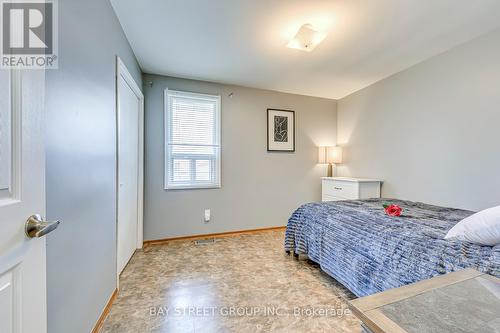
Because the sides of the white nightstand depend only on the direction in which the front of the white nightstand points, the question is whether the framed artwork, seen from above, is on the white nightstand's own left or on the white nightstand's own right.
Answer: on the white nightstand's own right

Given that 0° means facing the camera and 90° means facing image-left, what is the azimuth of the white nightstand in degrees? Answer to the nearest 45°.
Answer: approximately 45°

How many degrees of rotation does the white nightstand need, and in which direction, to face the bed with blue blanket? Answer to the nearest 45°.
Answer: approximately 45° to its left

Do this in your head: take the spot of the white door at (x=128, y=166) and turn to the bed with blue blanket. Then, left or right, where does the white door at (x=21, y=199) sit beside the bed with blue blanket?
right

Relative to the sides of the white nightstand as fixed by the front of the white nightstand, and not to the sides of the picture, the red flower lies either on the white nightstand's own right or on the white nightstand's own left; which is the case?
on the white nightstand's own left
